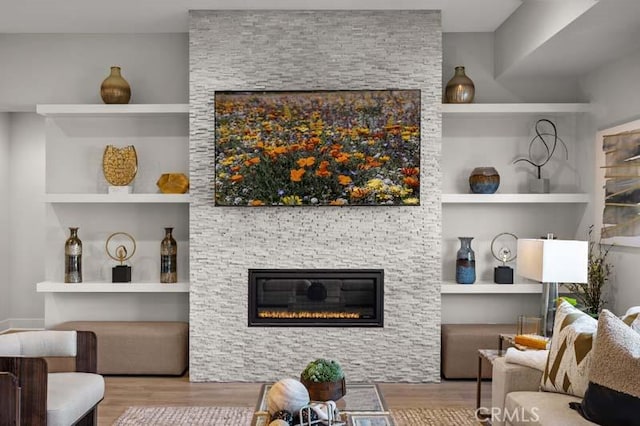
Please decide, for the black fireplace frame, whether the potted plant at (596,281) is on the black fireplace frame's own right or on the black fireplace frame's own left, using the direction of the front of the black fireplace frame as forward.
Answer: on the black fireplace frame's own left

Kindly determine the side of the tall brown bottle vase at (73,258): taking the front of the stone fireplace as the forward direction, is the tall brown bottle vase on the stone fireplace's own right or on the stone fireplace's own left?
on the stone fireplace's own right

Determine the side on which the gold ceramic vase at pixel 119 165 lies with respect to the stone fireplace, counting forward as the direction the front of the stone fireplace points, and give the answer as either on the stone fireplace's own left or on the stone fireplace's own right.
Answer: on the stone fireplace's own right

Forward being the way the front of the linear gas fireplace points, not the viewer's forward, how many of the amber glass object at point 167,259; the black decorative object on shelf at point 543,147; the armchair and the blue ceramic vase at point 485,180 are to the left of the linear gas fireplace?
2

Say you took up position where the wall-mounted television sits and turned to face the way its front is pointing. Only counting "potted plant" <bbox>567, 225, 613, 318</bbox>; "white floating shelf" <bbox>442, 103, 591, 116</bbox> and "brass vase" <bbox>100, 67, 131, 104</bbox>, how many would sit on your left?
2

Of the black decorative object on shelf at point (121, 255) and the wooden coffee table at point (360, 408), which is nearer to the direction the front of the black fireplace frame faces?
the wooden coffee table
